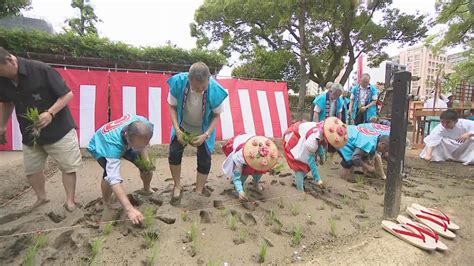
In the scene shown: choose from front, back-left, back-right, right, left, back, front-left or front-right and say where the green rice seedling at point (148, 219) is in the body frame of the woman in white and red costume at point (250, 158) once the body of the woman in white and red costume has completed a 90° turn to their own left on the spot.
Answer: back

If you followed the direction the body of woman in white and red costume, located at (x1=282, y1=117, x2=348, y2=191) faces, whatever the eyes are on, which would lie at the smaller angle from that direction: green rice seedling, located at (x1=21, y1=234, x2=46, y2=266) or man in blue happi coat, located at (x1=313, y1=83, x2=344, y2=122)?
the green rice seedling

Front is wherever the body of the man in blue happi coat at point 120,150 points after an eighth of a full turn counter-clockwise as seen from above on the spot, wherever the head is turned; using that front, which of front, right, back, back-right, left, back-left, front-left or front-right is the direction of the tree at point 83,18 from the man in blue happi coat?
left

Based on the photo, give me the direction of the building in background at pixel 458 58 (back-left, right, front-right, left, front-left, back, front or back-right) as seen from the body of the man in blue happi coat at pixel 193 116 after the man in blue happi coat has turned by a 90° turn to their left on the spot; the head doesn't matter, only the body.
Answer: front-left

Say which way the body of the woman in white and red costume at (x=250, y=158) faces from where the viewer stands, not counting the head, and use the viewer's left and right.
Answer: facing the viewer and to the right of the viewer

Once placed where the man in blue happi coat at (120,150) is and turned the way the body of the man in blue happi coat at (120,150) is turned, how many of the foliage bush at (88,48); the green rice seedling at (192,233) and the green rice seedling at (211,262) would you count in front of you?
2

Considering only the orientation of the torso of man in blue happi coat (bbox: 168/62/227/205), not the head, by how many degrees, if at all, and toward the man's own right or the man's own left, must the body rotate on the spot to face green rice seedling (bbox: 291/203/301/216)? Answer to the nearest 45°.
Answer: approximately 90° to the man's own left

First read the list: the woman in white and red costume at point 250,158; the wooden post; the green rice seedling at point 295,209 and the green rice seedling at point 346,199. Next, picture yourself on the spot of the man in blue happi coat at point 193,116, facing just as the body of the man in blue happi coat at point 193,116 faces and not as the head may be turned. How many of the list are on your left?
4

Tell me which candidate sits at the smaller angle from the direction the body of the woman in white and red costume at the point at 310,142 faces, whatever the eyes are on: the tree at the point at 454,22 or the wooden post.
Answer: the wooden post

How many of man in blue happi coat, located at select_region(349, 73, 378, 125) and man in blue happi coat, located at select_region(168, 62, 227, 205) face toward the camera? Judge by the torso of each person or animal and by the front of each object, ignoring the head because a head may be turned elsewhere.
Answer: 2

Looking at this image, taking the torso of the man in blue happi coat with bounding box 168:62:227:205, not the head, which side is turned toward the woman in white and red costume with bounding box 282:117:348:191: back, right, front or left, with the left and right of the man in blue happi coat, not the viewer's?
left

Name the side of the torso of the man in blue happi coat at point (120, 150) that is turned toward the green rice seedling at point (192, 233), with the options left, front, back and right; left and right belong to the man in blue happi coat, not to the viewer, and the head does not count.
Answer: front
